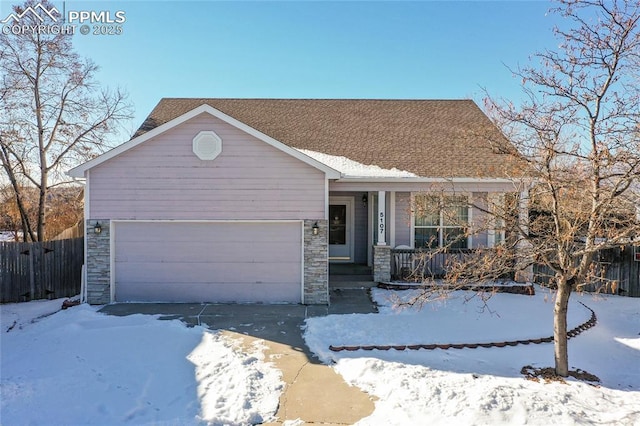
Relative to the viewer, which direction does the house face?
toward the camera

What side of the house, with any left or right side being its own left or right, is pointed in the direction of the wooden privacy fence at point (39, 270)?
right

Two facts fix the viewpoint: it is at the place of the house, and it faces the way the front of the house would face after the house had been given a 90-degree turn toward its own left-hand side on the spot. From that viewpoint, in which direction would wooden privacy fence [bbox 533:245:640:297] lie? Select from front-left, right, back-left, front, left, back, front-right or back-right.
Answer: front
